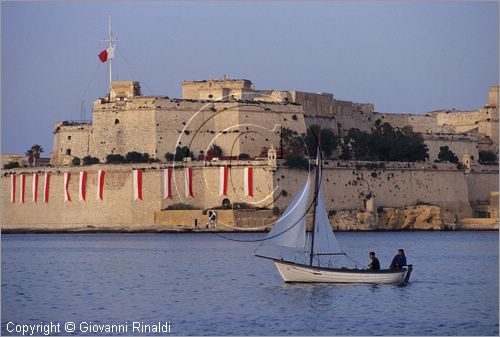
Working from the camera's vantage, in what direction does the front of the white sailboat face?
facing to the left of the viewer
